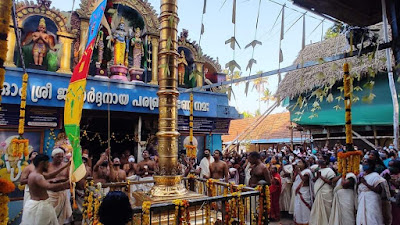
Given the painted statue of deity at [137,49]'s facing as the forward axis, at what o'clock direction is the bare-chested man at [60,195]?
The bare-chested man is roughly at 2 o'clock from the painted statue of deity.

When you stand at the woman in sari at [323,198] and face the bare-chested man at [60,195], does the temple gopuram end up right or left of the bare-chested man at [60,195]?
right

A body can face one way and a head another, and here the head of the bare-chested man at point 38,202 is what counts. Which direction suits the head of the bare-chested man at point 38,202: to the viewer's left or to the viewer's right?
to the viewer's right

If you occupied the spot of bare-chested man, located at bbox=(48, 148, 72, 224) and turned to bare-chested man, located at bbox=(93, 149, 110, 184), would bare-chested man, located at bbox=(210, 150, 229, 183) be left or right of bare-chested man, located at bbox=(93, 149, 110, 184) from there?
right

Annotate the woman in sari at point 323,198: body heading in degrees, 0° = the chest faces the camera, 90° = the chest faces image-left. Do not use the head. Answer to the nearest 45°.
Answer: approximately 45°

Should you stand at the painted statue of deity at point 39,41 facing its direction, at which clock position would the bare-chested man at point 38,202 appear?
The bare-chested man is roughly at 12 o'clock from the painted statue of deity.

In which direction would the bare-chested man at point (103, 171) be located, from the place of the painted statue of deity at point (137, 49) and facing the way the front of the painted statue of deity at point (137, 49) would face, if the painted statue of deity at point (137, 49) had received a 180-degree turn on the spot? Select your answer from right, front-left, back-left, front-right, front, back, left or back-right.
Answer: back-left
